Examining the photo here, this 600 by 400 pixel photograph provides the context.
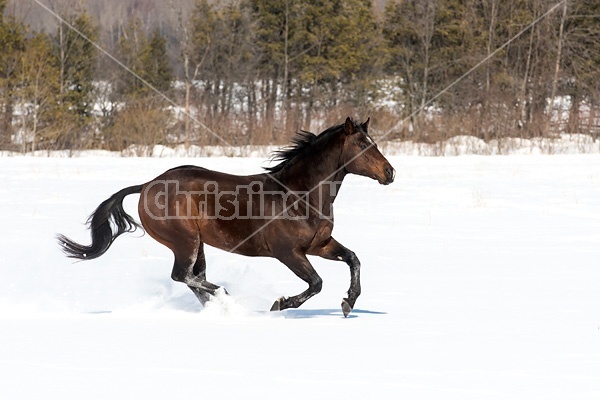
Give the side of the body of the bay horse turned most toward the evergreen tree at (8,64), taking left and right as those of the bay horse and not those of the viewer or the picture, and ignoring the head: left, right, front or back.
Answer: left

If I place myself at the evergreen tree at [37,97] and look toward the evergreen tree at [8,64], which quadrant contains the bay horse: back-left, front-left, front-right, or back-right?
back-left

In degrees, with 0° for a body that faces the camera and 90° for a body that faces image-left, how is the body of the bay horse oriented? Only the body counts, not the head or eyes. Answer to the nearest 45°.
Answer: approximately 270°

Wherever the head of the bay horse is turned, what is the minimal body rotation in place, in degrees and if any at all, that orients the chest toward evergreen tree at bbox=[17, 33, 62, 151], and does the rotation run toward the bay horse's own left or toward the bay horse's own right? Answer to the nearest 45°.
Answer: approximately 90° to the bay horse's own left
